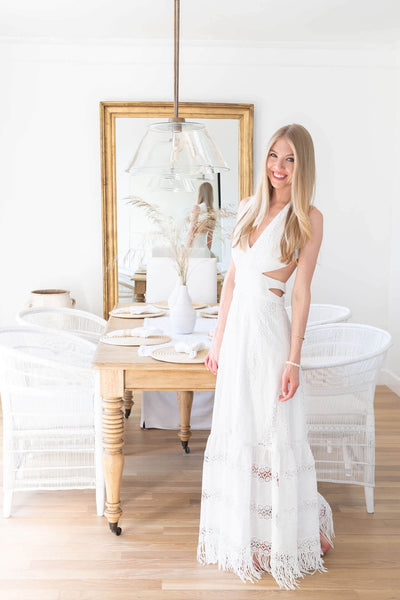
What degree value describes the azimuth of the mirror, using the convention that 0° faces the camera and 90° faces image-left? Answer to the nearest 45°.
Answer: approximately 0°

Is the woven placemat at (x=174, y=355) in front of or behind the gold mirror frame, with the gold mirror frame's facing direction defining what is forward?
in front

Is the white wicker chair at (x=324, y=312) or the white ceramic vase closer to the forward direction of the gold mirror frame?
the white ceramic vase

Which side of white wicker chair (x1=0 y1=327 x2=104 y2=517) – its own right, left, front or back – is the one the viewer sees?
right

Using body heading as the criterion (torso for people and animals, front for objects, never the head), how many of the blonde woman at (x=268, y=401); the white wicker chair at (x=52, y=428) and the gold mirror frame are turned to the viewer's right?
1

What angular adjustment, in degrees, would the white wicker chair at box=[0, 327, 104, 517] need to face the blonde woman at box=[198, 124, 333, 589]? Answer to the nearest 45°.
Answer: approximately 45° to its right

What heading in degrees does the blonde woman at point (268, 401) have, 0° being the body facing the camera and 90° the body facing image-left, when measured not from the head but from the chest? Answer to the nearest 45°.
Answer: approximately 45°

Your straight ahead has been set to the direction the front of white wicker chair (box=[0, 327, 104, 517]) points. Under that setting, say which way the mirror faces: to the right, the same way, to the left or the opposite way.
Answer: to the right

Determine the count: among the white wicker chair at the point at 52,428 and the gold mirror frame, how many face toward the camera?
1

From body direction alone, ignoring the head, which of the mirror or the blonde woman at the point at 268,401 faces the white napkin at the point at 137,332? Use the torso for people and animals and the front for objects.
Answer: the mirror

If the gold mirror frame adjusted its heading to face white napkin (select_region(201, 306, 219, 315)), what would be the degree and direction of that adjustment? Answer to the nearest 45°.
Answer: approximately 45° to its left

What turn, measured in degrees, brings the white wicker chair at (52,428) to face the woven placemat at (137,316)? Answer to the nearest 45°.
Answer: approximately 45° to its left

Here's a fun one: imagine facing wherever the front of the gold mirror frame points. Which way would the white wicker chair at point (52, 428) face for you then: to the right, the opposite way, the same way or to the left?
to the left

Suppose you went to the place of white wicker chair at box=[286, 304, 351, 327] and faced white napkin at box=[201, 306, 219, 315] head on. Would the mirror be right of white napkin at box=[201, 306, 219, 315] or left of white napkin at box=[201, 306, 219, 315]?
right
